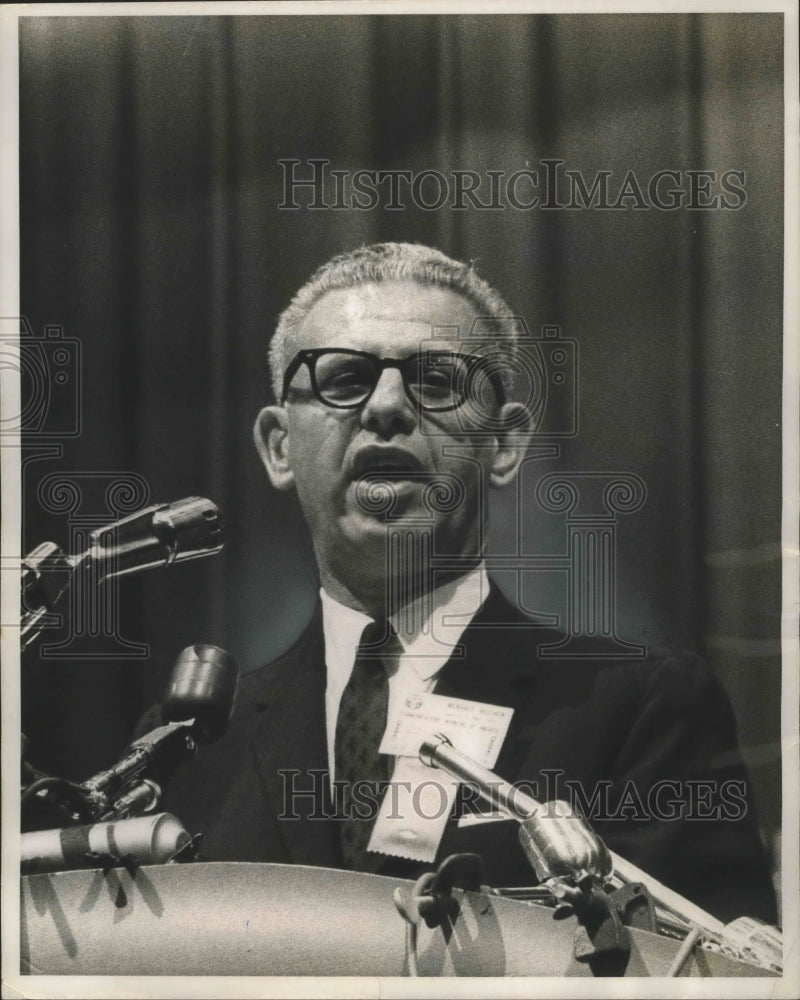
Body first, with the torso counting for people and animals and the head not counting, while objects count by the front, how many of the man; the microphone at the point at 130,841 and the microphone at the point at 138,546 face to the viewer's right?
2

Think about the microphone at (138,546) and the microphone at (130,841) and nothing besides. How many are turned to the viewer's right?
2

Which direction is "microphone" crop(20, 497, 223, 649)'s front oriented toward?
to the viewer's right

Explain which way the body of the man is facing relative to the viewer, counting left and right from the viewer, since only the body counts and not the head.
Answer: facing the viewer and to the left of the viewer

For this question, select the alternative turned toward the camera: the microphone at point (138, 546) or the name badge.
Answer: the name badge

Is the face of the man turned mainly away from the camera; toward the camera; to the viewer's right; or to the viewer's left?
toward the camera

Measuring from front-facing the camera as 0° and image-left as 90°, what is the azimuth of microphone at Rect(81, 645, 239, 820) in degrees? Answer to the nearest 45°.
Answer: approximately 225°

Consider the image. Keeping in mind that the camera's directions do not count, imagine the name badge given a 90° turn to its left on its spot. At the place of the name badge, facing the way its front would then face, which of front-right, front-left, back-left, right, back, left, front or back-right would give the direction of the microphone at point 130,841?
back

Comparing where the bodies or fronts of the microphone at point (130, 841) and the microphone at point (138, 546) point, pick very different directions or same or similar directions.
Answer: same or similar directions

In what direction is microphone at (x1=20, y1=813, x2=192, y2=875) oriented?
to the viewer's right

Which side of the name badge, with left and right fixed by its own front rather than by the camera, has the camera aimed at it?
front

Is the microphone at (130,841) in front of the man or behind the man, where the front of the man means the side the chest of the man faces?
in front
